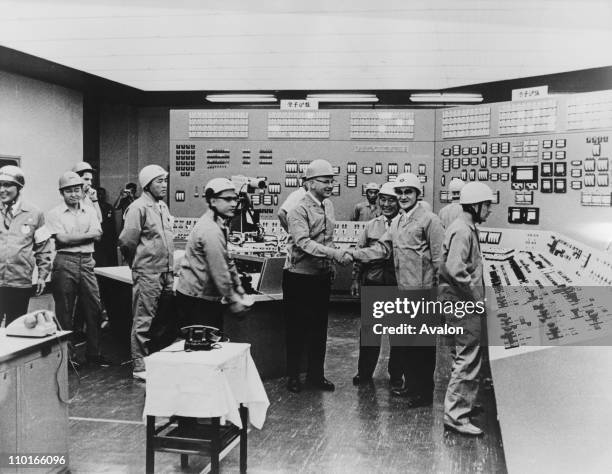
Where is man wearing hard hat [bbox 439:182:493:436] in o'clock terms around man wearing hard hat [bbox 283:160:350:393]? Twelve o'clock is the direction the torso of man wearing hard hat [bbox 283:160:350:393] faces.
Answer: man wearing hard hat [bbox 439:182:493:436] is roughly at 12 o'clock from man wearing hard hat [bbox 283:160:350:393].

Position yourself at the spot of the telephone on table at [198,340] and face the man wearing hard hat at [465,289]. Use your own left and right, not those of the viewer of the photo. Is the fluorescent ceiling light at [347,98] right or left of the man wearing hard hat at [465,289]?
left

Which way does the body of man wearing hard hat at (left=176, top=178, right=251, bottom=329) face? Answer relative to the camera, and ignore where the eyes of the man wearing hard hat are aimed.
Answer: to the viewer's right

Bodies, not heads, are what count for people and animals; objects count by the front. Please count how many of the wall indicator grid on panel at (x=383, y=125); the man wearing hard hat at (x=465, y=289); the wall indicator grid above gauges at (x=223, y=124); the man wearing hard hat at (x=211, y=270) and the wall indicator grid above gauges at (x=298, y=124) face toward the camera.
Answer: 3

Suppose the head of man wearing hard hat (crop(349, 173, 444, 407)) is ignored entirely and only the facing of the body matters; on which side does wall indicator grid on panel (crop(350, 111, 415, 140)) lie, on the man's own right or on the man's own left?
on the man's own right
